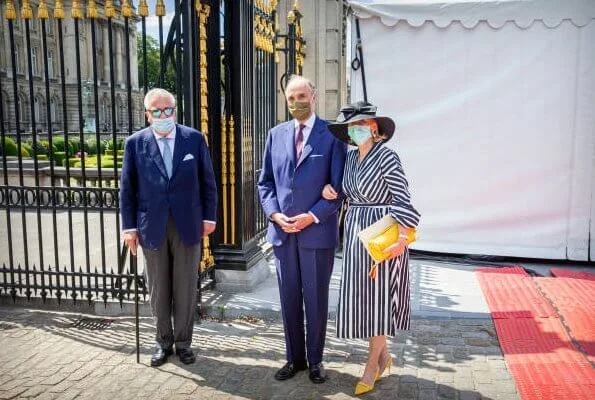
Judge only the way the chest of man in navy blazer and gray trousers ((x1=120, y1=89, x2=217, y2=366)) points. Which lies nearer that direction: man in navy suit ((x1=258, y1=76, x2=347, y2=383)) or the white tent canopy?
the man in navy suit

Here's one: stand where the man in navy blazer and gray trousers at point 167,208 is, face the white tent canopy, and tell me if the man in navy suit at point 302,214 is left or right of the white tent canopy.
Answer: right

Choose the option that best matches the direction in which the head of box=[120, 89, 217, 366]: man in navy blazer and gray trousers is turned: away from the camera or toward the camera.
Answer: toward the camera

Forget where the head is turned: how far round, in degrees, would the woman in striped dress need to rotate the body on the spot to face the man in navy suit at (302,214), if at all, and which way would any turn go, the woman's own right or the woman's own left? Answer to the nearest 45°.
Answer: approximately 45° to the woman's own right

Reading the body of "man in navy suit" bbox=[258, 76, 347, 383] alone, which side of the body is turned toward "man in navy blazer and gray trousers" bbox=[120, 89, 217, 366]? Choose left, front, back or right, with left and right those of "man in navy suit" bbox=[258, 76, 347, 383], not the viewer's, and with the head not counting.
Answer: right

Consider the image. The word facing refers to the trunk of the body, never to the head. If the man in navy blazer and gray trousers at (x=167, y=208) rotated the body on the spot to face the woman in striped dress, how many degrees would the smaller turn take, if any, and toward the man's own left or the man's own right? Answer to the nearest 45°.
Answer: approximately 45° to the man's own left

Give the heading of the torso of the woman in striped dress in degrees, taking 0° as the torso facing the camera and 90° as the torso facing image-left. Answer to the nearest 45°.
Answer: approximately 45°

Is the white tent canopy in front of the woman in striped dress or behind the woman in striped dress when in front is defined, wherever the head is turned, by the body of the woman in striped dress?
behind

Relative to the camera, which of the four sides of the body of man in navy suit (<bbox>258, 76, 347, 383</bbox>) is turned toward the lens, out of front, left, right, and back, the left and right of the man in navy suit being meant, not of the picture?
front

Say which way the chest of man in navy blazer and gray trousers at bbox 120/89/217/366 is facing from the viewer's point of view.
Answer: toward the camera

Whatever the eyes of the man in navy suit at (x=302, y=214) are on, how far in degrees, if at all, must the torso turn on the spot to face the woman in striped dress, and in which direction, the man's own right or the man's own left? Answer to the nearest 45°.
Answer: approximately 90° to the man's own left

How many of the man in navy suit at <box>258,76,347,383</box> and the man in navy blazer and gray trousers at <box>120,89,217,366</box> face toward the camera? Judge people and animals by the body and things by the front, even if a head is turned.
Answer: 2

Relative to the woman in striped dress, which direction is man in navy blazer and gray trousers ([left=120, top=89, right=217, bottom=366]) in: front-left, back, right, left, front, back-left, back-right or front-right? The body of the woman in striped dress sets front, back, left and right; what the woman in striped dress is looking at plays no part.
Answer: front-right

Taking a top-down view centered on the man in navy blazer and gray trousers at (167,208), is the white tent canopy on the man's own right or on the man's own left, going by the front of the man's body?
on the man's own left
